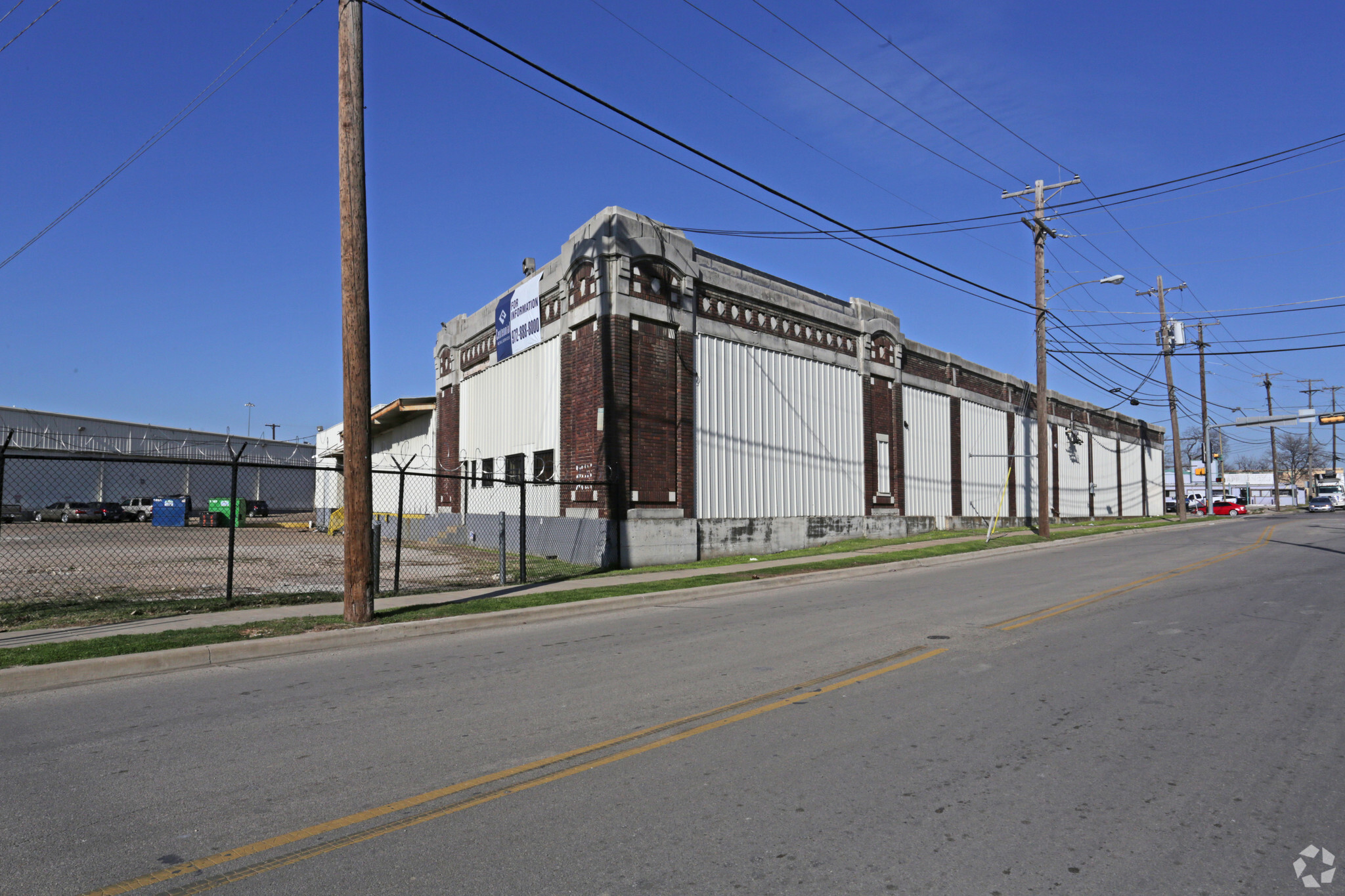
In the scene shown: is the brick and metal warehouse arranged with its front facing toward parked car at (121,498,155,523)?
no

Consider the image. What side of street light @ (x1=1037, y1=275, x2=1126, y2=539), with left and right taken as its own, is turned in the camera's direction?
right

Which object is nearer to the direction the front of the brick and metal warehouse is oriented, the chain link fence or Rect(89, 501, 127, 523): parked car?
the chain link fence

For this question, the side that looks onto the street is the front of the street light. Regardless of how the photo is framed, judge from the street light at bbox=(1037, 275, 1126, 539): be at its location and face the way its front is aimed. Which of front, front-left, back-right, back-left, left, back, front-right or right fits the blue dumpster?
back

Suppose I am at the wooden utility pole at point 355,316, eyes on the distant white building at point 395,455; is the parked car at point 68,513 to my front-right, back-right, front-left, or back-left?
front-left

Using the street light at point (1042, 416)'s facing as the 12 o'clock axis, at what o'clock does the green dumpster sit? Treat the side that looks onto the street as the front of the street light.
The green dumpster is roughly at 6 o'clock from the street light.

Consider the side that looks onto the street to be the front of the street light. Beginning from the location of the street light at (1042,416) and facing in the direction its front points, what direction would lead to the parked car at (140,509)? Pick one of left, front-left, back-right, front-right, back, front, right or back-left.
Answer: back

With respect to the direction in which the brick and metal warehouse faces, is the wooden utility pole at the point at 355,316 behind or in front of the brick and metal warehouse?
in front
